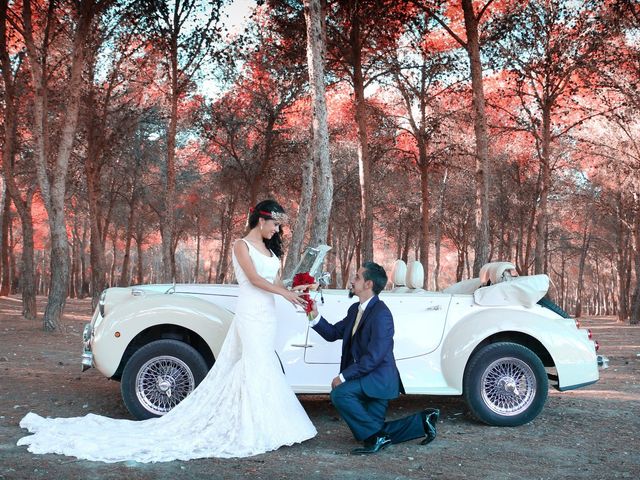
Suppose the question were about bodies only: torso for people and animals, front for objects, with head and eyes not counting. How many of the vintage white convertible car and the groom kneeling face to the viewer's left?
2

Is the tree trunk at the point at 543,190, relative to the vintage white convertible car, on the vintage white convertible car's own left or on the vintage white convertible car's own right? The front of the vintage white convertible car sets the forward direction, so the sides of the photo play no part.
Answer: on the vintage white convertible car's own right

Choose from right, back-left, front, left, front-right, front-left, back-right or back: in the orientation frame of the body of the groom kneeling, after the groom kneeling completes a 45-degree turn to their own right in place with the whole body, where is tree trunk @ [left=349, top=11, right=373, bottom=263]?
front-right

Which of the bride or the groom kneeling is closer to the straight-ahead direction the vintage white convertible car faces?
the bride

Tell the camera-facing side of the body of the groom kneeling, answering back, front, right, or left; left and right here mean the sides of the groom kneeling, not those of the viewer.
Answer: left

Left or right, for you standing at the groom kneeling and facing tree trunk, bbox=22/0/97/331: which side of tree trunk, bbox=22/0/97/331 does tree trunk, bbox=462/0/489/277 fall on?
right

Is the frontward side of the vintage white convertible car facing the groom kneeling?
no

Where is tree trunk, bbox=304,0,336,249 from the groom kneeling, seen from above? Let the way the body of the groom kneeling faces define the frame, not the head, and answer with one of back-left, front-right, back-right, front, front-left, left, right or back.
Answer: right

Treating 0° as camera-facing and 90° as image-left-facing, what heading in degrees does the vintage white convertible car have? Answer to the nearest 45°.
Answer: approximately 90°

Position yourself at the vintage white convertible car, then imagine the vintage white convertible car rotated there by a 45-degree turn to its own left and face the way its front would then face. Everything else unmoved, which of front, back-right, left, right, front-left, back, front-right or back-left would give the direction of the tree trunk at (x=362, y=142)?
back-right

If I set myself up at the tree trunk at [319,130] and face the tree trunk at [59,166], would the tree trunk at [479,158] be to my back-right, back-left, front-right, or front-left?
back-right

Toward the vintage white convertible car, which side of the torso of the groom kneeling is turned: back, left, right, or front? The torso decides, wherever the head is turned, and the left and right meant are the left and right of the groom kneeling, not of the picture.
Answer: right

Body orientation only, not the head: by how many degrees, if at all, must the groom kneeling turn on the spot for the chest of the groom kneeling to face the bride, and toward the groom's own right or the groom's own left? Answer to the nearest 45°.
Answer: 0° — they already face them

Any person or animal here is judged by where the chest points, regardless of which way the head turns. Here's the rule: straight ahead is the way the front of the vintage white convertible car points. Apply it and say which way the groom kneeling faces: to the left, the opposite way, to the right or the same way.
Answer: the same way

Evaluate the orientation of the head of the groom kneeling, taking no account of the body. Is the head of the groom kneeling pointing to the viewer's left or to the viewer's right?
to the viewer's left

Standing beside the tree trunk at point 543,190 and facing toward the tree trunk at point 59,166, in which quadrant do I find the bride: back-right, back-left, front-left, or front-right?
front-left

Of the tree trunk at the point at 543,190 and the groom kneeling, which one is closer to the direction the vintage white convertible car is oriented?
the groom kneeling

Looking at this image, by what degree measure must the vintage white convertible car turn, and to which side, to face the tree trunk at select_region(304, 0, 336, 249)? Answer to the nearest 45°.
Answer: approximately 90° to its right

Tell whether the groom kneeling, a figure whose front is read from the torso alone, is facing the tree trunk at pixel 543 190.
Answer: no

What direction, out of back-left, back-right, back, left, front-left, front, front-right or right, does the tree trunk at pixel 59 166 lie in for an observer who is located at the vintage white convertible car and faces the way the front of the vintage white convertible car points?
front-right
